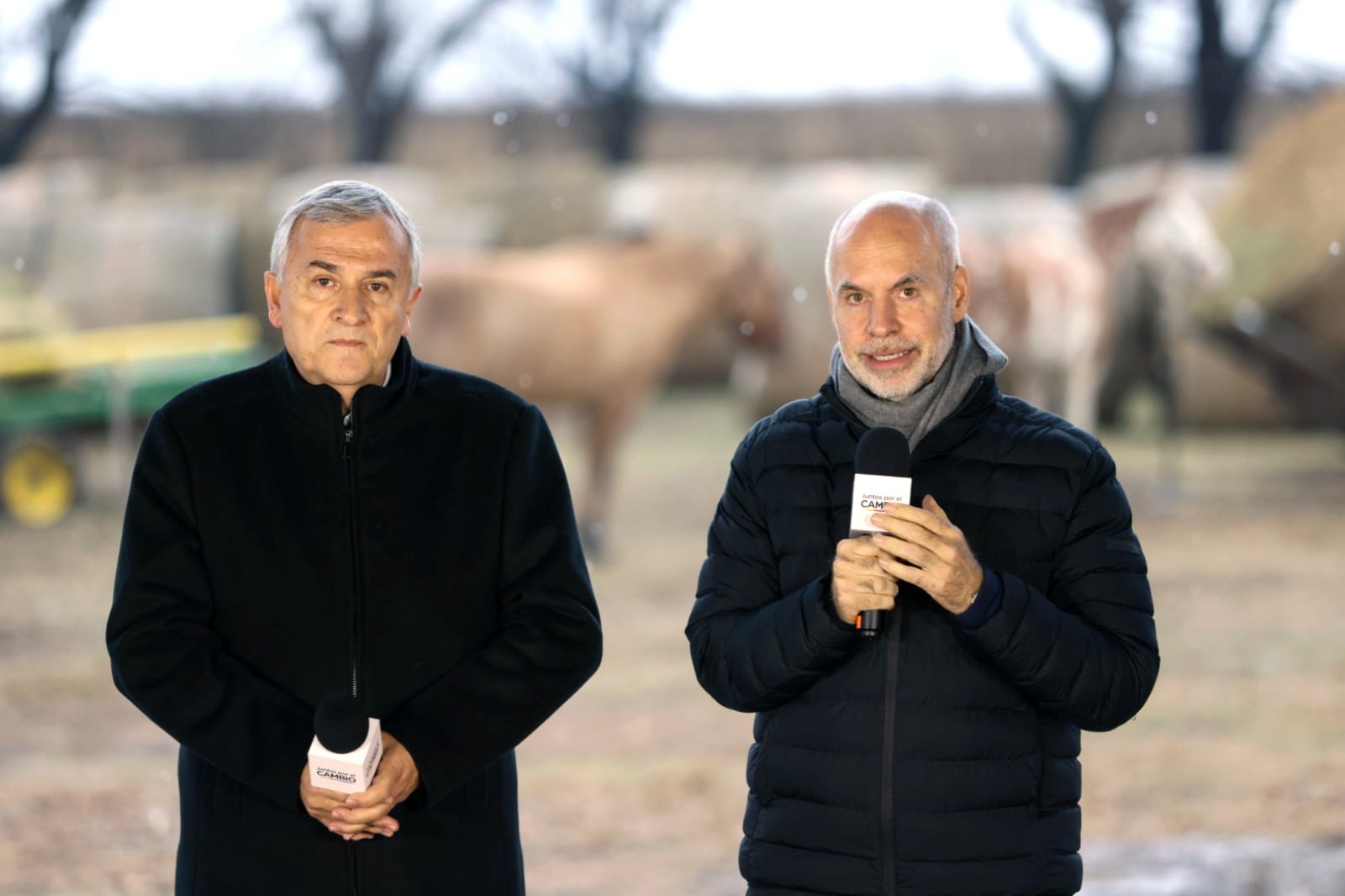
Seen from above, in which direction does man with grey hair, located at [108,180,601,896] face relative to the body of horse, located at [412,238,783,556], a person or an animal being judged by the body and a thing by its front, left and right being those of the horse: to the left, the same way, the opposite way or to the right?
to the right

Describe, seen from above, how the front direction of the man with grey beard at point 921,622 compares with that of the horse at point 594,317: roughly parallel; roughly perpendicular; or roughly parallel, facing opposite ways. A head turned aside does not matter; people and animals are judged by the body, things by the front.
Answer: roughly perpendicular

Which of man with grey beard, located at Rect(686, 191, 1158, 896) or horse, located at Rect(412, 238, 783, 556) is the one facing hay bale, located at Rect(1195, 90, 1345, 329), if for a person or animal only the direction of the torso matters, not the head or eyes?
the horse

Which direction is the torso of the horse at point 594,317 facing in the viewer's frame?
to the viewer's right

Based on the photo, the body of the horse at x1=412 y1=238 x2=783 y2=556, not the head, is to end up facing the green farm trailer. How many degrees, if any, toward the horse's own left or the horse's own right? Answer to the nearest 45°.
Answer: approximately 180°

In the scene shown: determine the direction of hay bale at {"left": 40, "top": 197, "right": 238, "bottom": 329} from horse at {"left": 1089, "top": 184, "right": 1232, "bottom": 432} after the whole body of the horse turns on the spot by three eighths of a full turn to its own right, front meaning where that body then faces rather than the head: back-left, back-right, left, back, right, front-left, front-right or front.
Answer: front-left

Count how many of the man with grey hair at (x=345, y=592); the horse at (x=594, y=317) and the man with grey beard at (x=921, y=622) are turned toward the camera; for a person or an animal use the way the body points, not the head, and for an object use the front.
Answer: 2

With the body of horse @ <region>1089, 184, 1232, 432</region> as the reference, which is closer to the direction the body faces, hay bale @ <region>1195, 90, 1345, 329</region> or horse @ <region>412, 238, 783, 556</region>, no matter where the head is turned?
the hay bale

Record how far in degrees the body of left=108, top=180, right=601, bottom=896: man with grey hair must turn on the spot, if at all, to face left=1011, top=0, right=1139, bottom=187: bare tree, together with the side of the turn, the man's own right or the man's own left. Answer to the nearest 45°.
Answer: approximately 135° to the man's own left

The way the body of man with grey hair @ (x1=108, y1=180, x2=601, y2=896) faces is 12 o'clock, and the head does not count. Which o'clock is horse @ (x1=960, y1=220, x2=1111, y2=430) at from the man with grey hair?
The horse is roughly at 7 o'clock from the man with grey hair.

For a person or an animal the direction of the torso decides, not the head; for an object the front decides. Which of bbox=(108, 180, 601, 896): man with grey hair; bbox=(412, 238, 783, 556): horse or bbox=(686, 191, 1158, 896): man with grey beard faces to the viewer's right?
the horse

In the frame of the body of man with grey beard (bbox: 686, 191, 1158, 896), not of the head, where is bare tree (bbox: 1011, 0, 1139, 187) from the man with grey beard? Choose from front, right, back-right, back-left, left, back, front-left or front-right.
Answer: back

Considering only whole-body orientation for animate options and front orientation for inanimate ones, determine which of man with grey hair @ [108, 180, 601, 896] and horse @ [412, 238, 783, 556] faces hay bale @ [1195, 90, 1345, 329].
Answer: the horse
